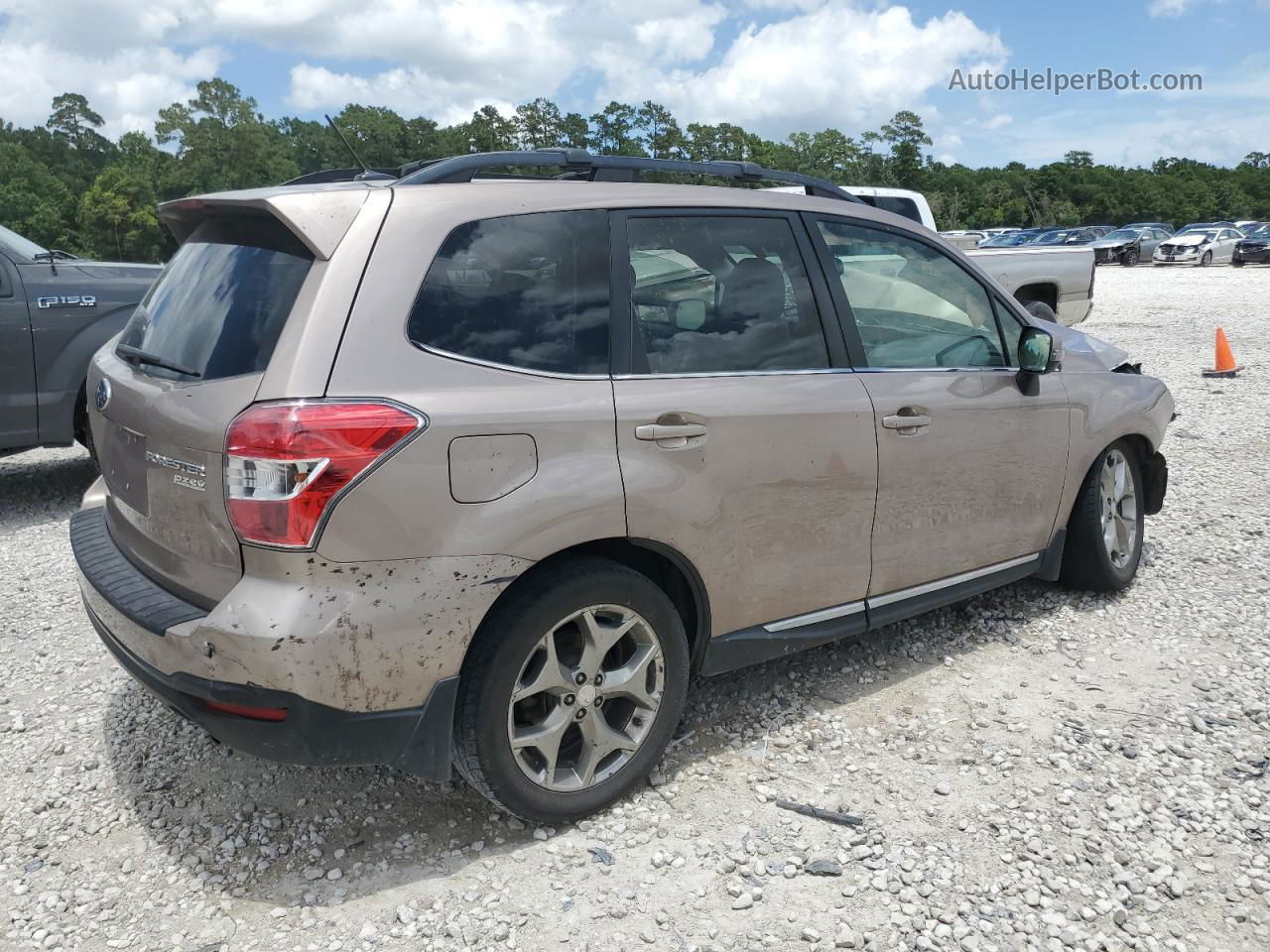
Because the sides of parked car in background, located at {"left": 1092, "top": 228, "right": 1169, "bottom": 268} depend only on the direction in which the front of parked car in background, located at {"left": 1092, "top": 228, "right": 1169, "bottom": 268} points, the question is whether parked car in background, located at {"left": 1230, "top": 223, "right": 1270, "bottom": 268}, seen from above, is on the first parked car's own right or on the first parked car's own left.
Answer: on the first parked car's own left

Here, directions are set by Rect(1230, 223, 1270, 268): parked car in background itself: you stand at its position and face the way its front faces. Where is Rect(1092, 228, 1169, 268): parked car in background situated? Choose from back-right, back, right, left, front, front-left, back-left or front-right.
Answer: right

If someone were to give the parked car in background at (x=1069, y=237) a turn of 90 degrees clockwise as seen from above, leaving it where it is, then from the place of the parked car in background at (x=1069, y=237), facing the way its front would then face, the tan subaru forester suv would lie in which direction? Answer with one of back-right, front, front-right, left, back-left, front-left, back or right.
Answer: back-left

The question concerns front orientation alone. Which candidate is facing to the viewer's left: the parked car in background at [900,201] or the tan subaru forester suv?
the parked car in background

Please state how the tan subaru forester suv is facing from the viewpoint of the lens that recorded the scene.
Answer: facing away from the viewer and to the right of the viewer

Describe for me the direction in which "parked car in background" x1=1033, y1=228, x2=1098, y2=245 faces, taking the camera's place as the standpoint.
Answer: facing the viewer and to the left of the viewer

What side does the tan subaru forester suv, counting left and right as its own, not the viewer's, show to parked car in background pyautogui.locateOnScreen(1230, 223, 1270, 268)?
front

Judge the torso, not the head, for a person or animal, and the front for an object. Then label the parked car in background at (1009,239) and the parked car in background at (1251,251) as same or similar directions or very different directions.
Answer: same or similar directions

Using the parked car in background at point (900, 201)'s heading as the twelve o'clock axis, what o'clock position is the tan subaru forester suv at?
The tan subaru forester suv is roughly at 9 o'clock from the parked car in background.

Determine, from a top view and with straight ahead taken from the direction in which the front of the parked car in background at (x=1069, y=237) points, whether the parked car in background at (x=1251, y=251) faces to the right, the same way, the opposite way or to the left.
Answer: the same way

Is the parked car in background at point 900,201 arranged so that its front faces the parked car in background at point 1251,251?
no
